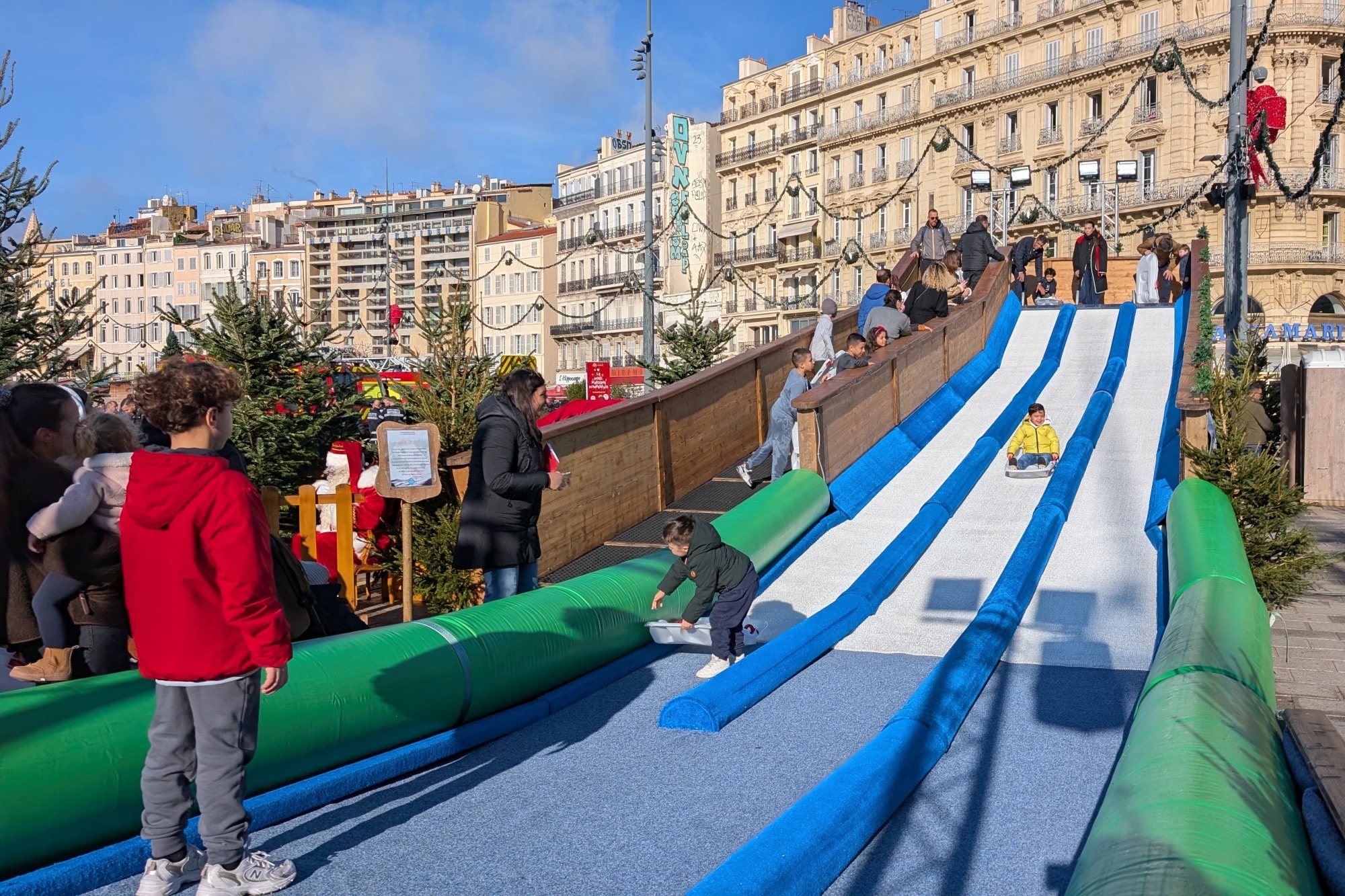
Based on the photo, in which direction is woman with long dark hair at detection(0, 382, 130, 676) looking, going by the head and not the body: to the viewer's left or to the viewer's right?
to the viewer's right

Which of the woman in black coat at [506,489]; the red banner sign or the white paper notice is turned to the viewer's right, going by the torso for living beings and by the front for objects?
the woman in black coat

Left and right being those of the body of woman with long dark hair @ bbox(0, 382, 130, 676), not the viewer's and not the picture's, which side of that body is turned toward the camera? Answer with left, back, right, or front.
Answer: right

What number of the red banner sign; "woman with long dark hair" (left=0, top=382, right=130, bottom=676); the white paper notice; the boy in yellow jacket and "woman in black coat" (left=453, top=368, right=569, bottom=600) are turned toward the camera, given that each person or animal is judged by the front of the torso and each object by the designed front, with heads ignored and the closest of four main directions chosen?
3

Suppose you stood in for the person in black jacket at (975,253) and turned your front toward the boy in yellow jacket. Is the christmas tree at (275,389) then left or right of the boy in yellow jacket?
right

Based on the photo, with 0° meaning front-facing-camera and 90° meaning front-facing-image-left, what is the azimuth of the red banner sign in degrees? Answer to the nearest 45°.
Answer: approximately 0°

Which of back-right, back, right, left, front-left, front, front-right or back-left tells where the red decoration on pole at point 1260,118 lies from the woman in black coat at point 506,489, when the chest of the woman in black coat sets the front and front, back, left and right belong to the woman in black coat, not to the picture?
front-left

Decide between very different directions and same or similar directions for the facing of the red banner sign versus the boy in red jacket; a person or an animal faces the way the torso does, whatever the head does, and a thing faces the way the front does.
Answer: very different directions

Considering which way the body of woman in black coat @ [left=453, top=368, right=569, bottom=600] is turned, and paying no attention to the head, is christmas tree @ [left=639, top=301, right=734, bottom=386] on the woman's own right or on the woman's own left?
on the woman's own left

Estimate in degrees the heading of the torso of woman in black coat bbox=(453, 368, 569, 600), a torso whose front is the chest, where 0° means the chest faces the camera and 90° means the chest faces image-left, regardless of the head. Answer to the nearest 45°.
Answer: approximately 270°

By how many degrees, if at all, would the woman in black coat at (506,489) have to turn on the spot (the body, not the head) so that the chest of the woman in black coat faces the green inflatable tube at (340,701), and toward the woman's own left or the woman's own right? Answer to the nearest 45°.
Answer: approximately 135° to the woman's own right

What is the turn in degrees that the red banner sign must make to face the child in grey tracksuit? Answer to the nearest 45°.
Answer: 0° — it already faces them

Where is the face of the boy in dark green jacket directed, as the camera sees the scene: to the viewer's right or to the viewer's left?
to the viewer's left

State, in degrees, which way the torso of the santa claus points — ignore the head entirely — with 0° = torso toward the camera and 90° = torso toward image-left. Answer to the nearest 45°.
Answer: approximately 45°

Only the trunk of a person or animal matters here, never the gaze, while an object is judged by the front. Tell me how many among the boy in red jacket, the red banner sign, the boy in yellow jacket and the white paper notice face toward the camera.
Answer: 3
